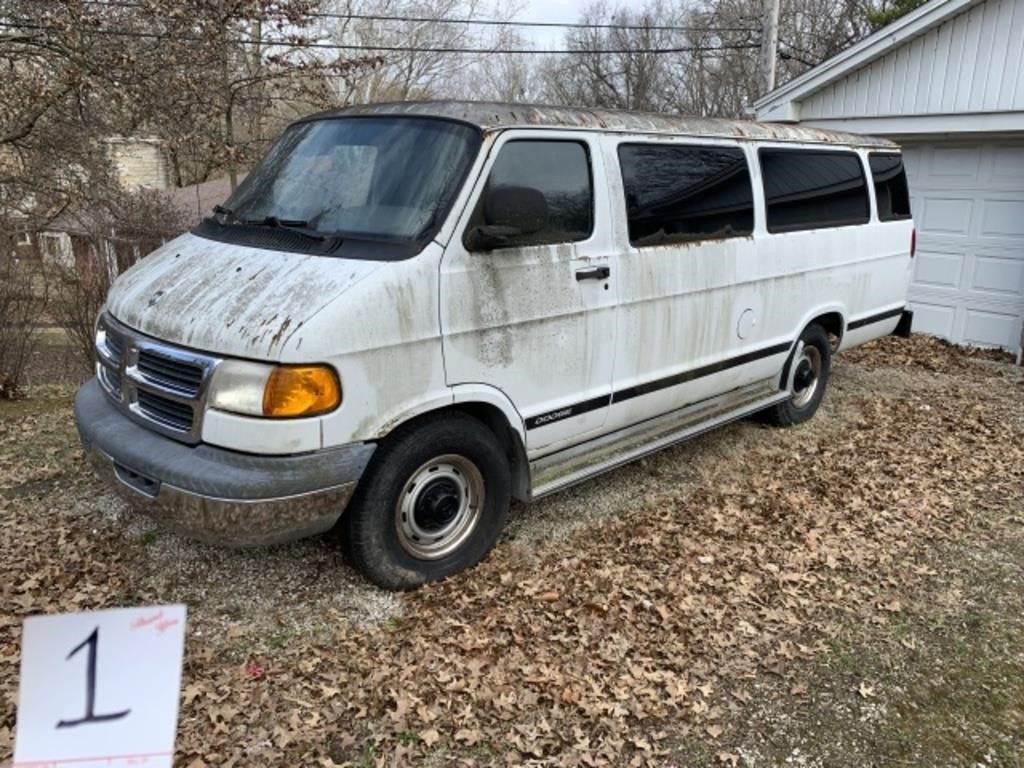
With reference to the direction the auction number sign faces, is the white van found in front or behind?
behind

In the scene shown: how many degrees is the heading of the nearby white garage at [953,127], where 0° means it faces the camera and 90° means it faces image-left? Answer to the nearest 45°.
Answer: approximately 45°

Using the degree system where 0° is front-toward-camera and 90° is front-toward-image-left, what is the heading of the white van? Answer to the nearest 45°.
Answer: approximately 45°

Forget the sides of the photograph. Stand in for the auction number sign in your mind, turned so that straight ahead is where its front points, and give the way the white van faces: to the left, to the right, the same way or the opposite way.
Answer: to the right

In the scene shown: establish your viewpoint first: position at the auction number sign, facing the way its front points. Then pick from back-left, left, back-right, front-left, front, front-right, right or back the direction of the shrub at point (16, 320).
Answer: back

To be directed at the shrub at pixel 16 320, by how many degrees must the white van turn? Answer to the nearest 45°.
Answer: approximately 90° to its right

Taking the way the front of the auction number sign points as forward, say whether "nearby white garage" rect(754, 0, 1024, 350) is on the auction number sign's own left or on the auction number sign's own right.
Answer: on the auction number sign's own left
